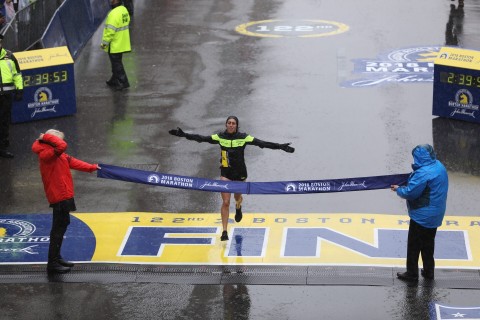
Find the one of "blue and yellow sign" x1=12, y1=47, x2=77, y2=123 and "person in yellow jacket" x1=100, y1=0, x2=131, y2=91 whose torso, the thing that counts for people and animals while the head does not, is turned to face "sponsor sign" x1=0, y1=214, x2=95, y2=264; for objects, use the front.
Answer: the blue and yellow sign

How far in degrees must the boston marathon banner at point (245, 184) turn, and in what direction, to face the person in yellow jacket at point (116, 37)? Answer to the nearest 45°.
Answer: approximately 180°

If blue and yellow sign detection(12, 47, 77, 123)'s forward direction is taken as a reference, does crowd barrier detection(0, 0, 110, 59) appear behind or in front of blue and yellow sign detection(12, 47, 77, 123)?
behind

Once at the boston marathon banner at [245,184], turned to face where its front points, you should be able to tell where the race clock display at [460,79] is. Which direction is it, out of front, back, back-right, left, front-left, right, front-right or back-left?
back-left

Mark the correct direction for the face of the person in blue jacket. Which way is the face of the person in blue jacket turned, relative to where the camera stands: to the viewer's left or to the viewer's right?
to the viewer's left

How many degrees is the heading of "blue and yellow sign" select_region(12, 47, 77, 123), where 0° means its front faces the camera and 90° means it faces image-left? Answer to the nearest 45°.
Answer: approximately 0°

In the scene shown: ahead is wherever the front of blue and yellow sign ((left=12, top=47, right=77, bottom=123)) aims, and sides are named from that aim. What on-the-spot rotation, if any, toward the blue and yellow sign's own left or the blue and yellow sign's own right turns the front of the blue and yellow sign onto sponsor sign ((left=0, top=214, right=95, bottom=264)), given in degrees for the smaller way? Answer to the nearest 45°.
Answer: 0° — it already faces it

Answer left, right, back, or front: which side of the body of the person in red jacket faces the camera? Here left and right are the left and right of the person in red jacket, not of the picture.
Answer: right

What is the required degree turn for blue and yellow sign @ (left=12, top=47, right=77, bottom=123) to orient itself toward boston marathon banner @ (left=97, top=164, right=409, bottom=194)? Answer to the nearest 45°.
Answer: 0° — it already faces it

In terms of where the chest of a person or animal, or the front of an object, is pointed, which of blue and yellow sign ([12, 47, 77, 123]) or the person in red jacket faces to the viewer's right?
the person in red jacket

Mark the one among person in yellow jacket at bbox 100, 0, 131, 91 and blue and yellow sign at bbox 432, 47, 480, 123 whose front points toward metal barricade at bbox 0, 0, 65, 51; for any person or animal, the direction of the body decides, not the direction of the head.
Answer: the person in yellow jacket
